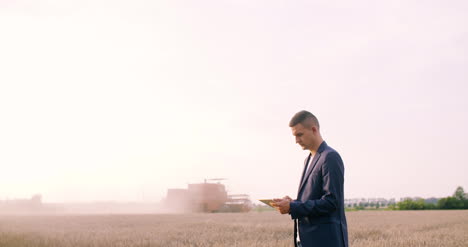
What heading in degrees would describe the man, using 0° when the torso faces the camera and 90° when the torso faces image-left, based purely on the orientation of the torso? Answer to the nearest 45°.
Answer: approximately 90°
